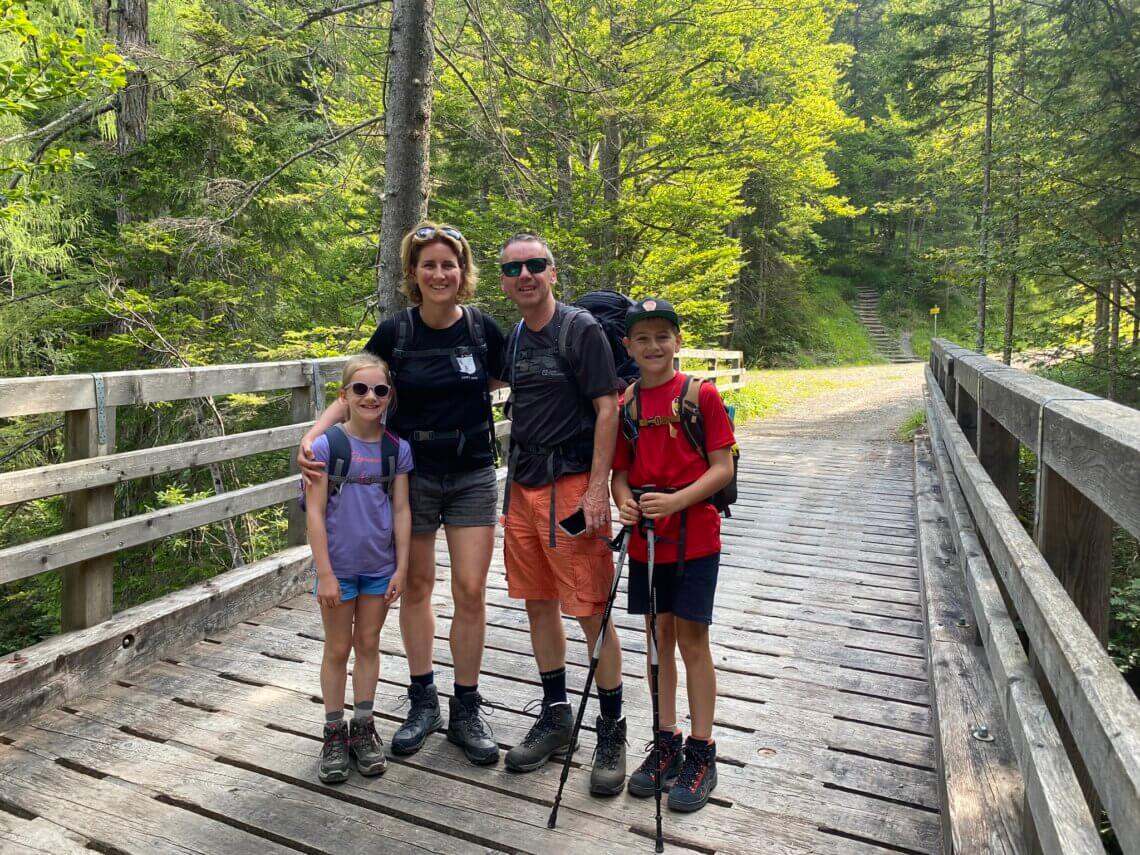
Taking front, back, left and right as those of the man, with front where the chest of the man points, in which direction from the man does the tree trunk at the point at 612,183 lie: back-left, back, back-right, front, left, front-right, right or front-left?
back-right

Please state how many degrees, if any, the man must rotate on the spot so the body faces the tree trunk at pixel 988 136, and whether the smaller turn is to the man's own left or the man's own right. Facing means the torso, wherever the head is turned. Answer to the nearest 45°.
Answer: approximately 180°

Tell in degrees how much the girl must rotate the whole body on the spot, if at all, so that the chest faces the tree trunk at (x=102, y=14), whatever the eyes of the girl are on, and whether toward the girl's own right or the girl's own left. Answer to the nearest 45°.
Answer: approximately 180°

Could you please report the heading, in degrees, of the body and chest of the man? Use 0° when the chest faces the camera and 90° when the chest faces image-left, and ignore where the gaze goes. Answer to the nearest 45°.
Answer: approximately 45°

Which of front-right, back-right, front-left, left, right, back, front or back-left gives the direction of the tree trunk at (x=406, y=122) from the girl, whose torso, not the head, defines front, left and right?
back

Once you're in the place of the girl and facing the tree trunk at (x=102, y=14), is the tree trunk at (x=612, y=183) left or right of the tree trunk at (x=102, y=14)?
right

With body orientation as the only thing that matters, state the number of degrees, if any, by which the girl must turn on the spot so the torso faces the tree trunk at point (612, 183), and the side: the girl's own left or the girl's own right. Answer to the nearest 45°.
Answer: approximately 180°

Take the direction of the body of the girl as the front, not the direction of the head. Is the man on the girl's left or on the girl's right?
on the girl's left

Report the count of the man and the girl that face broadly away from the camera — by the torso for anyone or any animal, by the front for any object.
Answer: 0

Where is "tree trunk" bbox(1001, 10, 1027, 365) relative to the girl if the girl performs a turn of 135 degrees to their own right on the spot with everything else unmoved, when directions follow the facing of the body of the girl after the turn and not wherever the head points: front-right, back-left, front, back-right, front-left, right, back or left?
right

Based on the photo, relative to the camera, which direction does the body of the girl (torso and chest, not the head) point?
toward the camera

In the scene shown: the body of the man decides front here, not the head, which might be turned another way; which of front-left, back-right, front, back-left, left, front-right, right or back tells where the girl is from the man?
front-right
